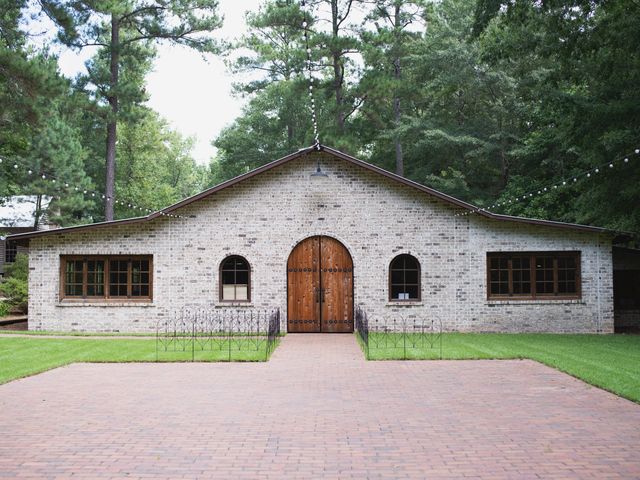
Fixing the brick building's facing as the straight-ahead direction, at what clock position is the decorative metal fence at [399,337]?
The decorative metal fence is roughly at 11 o'clock from the brick building.

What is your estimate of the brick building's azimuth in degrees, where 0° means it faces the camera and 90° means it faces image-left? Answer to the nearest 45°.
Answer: approximately 0°
